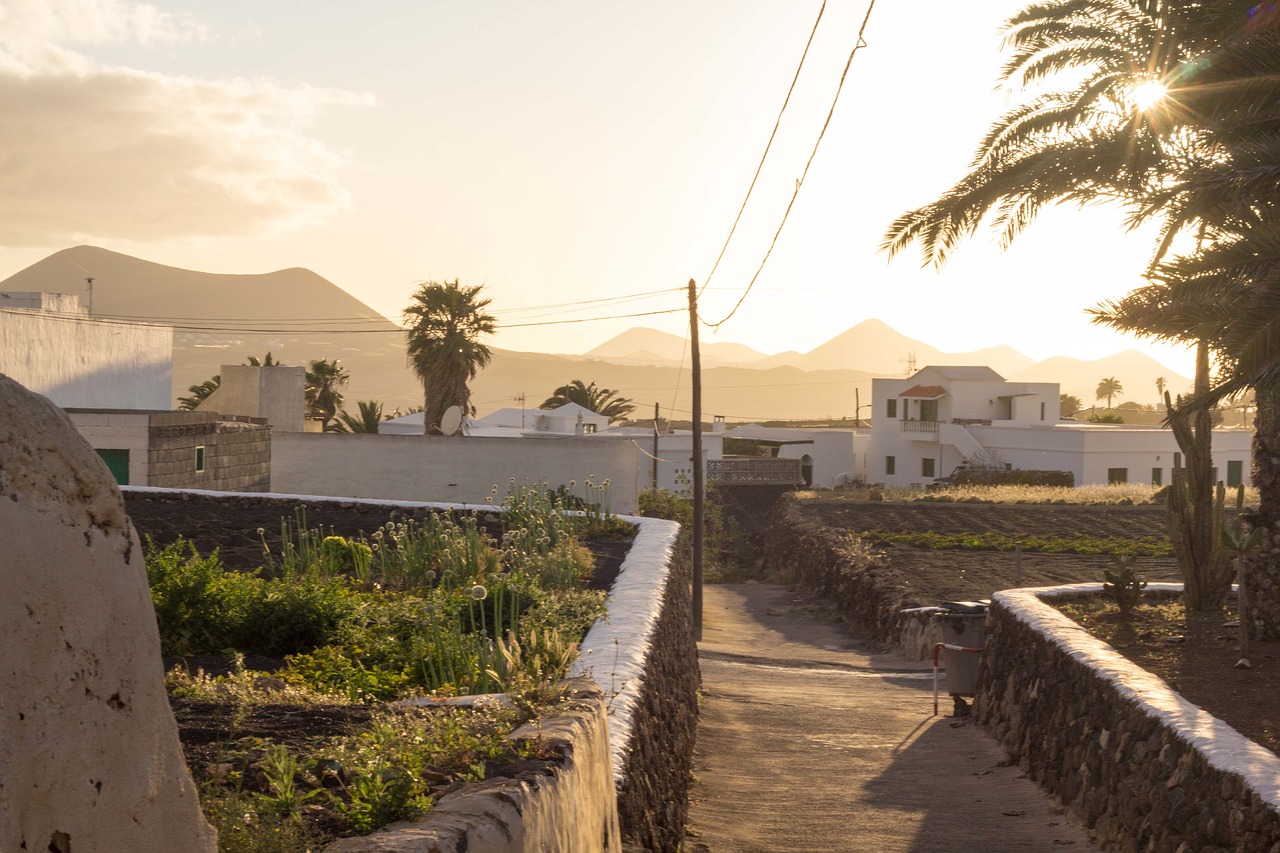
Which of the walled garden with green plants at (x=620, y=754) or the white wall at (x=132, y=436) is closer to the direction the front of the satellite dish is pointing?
the white wall

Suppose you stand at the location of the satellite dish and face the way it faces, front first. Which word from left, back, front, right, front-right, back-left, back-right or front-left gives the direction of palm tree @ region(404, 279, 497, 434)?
back-right

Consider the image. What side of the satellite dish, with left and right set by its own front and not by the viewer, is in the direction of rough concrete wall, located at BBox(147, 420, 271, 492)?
front

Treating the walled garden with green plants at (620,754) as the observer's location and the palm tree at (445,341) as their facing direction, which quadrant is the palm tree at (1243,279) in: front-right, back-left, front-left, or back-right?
front-right

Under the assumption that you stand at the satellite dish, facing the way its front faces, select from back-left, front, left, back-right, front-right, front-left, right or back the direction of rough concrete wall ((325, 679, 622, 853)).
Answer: front-left

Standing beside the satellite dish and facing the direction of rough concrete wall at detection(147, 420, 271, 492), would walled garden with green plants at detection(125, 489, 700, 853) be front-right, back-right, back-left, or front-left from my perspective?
front-left

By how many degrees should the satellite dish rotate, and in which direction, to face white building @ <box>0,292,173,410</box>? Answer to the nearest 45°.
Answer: approximately 90° to its right

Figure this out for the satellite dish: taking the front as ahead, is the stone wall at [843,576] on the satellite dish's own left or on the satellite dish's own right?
on the satellite dish's own left

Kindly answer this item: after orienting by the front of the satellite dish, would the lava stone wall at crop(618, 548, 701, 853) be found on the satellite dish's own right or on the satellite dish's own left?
on the satellite dish's own left

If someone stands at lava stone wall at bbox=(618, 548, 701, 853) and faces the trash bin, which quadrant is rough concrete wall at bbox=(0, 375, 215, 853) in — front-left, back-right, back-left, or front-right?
back-right

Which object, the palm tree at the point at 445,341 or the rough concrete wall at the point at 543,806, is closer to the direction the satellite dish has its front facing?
the rough concrete wall

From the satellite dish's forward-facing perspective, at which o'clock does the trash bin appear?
The trash bin is roughly at 10 o'clock from the satellite dish.
